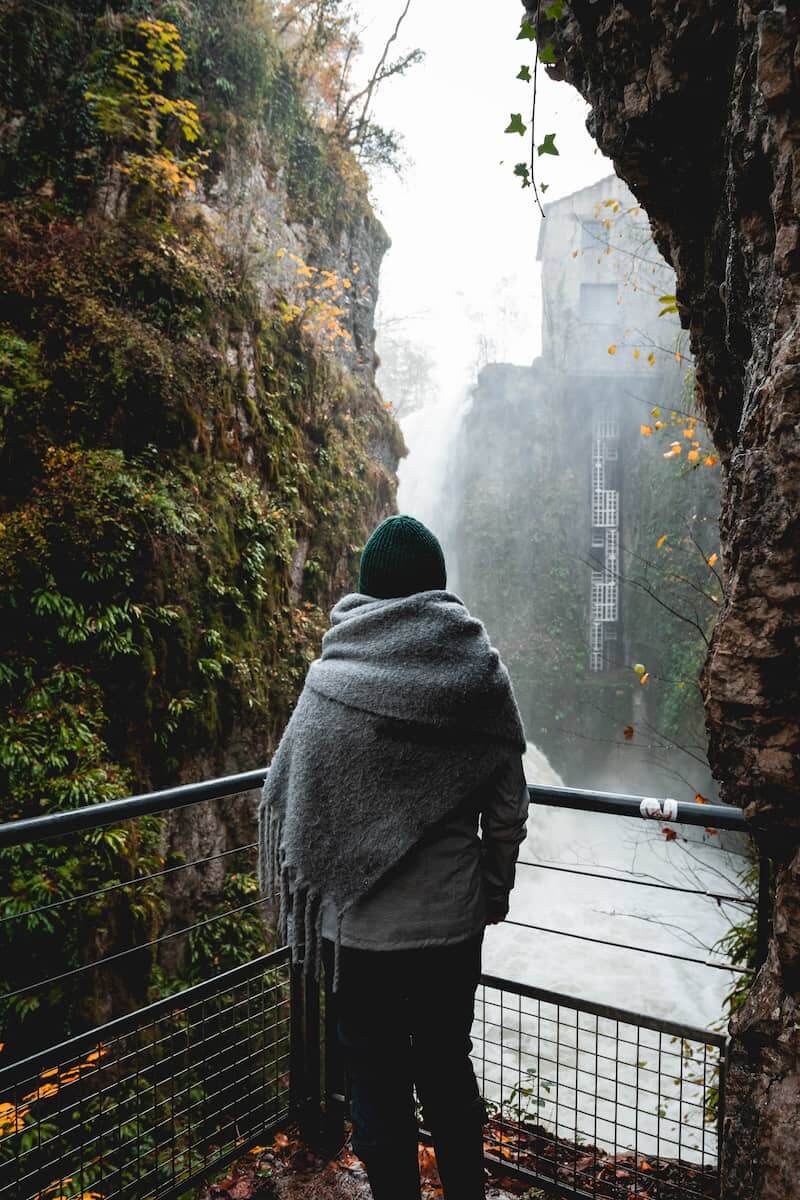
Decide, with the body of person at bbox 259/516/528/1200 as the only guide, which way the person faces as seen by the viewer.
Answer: away from the camera
